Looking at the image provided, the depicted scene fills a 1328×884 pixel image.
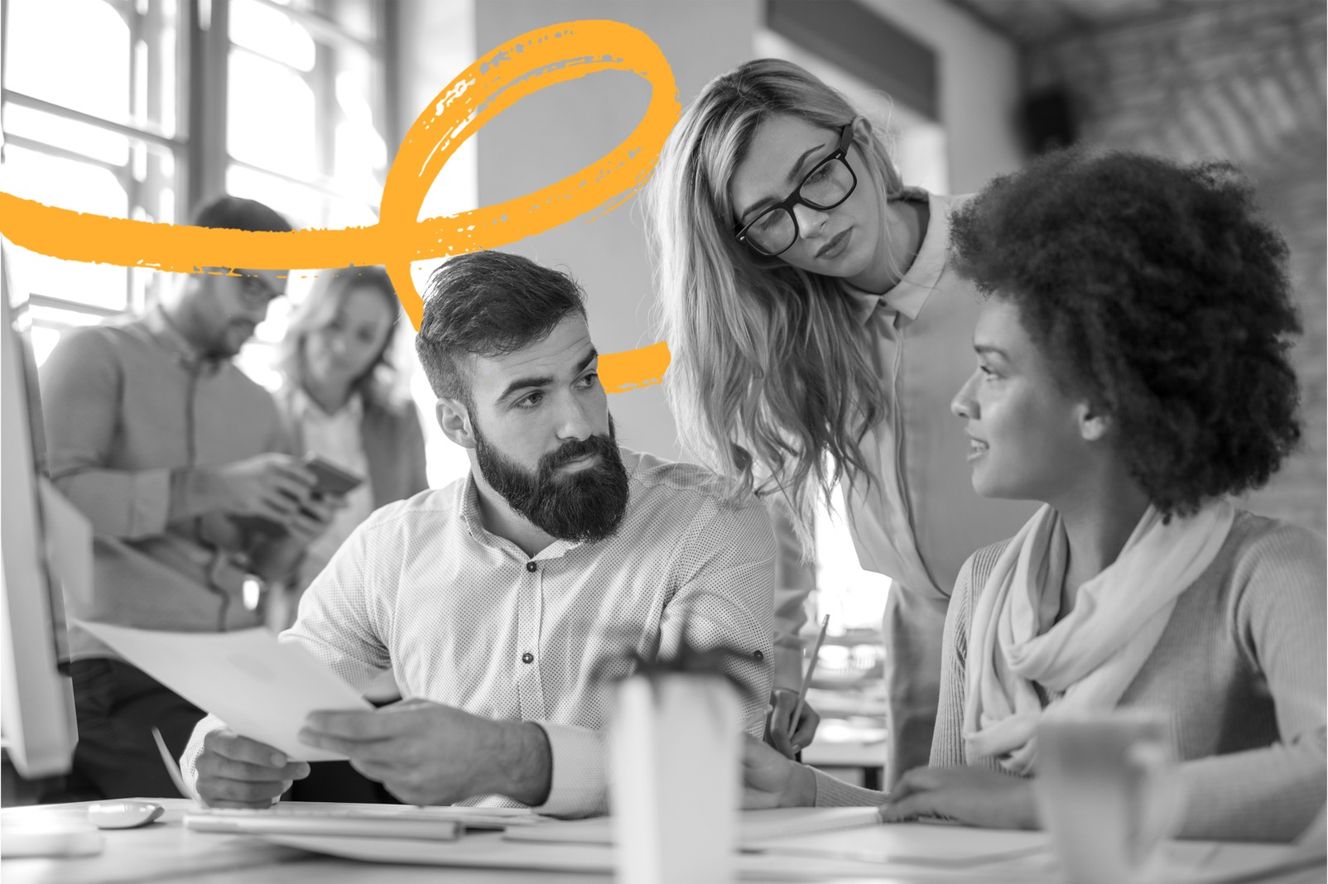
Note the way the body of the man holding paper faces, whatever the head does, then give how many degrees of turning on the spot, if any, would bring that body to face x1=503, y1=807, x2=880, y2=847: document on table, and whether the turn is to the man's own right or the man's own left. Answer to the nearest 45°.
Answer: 0° — they already face it

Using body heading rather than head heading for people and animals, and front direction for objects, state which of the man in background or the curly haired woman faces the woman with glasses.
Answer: the man in background

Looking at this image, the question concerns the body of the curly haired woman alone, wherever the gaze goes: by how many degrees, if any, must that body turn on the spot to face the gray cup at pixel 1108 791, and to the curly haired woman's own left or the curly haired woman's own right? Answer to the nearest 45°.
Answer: approximately 45° to the curly haired woman's own left

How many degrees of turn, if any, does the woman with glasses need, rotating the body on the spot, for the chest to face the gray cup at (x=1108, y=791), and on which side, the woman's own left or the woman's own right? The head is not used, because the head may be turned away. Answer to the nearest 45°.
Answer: approximately 45° to the woman's own left

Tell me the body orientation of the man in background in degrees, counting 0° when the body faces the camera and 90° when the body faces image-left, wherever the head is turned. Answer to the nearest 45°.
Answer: approximately 315°

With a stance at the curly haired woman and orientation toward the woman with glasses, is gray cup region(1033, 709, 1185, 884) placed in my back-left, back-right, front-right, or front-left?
back-left

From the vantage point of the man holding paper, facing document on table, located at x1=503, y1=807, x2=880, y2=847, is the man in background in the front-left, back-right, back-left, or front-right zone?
back-right

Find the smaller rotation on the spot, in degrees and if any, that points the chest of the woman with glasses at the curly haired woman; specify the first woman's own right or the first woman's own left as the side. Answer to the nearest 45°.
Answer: approximately 45° to the first woman's own left

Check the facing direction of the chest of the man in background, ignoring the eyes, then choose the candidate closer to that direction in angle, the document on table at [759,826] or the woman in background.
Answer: the document on table

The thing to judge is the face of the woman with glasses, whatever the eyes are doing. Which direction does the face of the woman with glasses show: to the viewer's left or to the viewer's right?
to the viewer's left

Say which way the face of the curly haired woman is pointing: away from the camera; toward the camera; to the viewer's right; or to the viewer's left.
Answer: to the viewer's left
